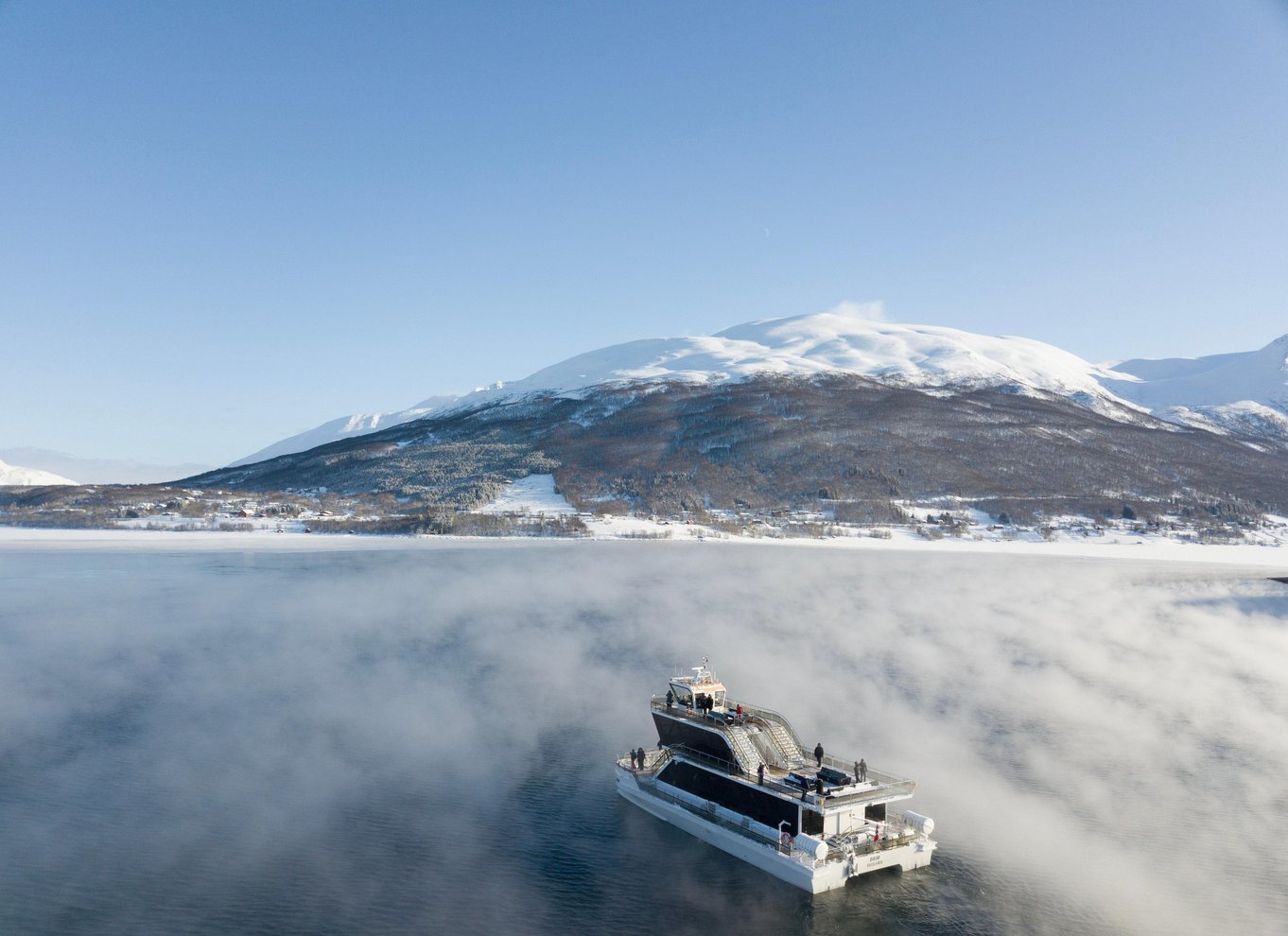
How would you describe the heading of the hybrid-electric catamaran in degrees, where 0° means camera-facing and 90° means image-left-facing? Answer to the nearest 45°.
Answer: approximately 135°
